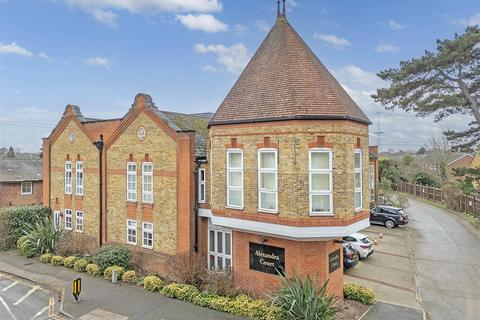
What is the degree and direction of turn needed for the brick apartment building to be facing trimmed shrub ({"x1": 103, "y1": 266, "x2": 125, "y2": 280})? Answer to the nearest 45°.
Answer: approximately 90° to its right

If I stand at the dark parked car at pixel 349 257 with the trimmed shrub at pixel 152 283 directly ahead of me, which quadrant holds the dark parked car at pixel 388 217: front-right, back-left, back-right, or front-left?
back-right

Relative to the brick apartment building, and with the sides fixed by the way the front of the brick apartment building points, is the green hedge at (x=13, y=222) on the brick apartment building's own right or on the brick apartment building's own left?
on the brick apartment building's own right

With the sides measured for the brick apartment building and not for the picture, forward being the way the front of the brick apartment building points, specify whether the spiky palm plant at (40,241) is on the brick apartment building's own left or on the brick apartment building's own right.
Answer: on the brick apartment building's own right

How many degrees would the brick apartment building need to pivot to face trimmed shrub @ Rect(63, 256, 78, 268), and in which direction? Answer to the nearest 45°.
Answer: approximately 90° to its right

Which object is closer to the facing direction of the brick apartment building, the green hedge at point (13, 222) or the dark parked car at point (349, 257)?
the green hedge
